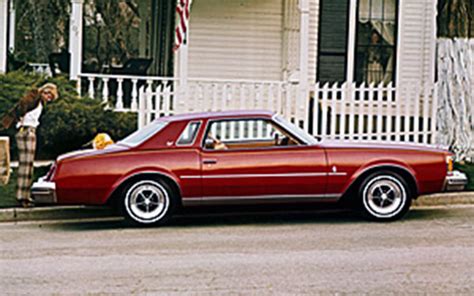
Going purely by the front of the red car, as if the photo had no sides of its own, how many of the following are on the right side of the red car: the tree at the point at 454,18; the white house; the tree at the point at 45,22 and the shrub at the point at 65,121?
0

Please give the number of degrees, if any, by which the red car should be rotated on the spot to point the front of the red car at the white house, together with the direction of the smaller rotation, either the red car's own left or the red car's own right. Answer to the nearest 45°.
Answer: approximately 90° to the red car's own left

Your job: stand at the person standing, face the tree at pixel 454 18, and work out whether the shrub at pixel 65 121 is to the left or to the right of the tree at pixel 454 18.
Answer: left

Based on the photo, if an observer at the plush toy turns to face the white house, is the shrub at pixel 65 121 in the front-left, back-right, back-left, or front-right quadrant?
front-left

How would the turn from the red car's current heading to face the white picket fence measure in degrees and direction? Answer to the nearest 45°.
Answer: approximately 90° to its left

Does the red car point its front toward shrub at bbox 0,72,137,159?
no

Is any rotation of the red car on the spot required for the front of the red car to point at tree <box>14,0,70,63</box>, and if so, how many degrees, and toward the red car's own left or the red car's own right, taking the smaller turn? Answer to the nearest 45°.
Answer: approximately 90° to the red car's own left

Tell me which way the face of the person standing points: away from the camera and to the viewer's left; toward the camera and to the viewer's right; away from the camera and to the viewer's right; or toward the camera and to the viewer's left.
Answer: toward the camera and to the viewer's right

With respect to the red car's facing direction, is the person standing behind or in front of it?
behind

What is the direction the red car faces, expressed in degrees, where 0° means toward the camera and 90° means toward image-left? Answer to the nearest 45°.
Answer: approximately 270°

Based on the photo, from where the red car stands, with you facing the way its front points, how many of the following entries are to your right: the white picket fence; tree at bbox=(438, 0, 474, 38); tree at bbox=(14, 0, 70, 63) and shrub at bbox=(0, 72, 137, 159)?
0

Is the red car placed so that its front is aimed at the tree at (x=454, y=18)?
no
